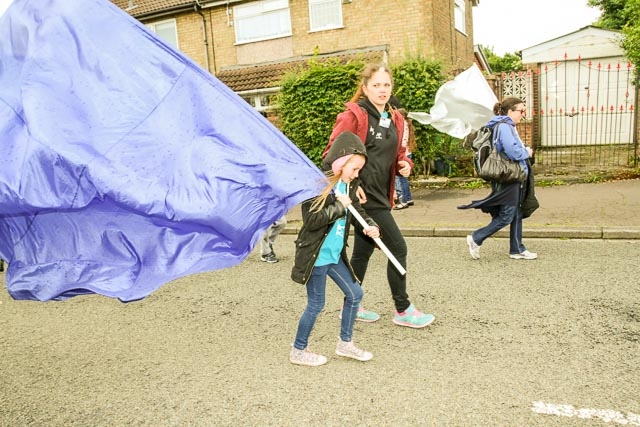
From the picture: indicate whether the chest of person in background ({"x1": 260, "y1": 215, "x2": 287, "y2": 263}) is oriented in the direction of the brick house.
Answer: no

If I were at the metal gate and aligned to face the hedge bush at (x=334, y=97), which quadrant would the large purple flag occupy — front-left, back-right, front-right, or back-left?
front-left

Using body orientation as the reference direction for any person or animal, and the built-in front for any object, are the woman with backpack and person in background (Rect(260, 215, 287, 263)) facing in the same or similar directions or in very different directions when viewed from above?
same or similar directions

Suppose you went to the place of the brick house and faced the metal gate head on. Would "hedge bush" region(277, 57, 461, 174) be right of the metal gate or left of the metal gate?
right
